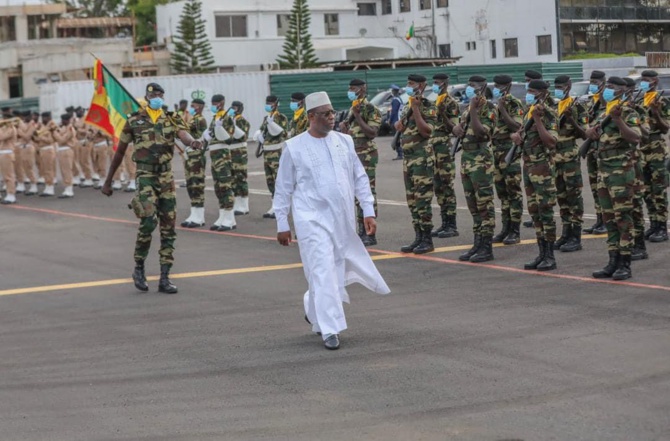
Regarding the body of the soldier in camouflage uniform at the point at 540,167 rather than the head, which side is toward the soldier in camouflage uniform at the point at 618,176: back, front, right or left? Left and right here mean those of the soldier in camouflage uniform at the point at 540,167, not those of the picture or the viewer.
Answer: left

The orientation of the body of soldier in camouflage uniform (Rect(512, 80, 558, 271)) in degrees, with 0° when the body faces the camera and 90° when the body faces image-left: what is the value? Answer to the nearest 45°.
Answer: approximately 45°

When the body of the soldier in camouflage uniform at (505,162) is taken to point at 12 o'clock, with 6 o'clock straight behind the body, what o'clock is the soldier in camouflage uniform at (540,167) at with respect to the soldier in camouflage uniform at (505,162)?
the soldier in camouflage uniform at (540,167) is roughly at 10 o'clock from the soldier in camouflage uniform at (505,162).
